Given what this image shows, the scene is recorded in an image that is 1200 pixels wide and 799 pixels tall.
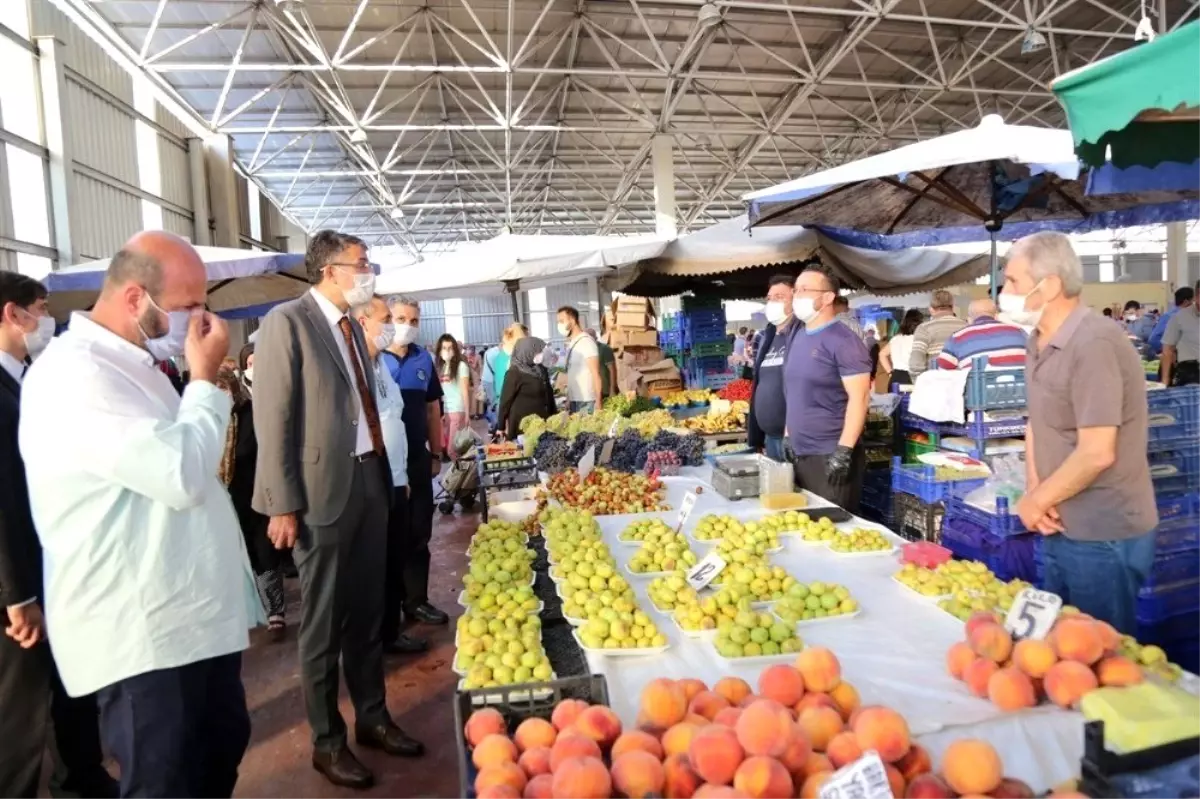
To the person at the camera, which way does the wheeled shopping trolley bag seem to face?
facing the viewer and to the left of the viewer

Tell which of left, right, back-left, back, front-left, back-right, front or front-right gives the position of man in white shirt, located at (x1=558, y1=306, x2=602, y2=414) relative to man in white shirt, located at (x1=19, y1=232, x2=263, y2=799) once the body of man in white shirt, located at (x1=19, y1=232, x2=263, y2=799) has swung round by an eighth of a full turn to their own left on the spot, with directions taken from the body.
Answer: front

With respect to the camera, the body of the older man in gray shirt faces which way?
to the viewer's left

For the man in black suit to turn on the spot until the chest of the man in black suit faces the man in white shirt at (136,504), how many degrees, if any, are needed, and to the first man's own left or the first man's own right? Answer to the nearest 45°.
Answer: approximately 90° to the first man's own right

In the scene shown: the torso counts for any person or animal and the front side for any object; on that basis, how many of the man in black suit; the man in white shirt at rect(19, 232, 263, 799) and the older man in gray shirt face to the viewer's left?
1

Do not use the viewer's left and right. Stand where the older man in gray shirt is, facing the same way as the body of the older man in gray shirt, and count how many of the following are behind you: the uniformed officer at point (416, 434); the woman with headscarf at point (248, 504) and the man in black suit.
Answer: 0

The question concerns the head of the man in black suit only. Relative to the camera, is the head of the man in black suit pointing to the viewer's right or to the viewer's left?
to the viewer's right

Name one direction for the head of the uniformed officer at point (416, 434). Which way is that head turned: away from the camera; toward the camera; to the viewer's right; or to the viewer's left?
toward the camera

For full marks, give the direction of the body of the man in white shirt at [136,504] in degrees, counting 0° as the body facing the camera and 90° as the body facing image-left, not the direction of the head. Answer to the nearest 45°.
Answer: approximately 270°

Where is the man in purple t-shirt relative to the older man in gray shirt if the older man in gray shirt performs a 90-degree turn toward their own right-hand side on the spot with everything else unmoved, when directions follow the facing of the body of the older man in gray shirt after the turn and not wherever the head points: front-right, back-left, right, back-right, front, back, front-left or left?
front-left

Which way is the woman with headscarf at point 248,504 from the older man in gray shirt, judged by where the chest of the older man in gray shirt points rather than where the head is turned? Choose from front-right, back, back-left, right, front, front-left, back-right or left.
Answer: front

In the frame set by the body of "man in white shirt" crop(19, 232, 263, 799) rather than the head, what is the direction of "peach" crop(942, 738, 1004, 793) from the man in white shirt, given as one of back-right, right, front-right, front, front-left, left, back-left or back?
front-right

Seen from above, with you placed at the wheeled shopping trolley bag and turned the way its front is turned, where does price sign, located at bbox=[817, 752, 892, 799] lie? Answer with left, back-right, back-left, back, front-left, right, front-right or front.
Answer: front-left
